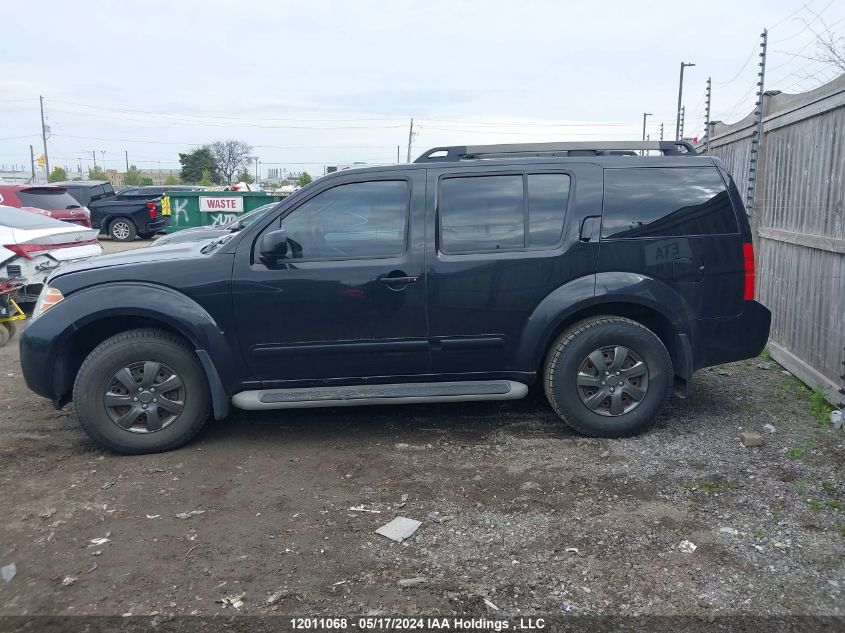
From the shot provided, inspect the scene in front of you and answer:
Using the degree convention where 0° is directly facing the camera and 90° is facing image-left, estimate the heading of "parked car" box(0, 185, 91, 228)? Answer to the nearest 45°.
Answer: approximately 135°

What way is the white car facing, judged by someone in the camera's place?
facing away from the viewer and to the left of the viewer

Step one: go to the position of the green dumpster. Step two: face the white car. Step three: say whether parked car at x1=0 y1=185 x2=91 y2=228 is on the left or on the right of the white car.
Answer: right

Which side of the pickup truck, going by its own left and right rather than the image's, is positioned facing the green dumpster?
back

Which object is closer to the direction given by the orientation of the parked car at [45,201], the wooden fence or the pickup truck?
the pickup truck

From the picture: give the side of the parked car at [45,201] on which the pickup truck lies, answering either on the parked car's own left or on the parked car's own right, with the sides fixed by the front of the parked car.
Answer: on the parked car's own right

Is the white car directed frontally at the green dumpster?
no

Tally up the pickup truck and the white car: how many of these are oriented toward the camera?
0

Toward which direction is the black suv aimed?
to the viewer's left

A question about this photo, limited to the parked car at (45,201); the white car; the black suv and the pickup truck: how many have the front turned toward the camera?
0

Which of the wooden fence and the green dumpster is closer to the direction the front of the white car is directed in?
the green dumpster

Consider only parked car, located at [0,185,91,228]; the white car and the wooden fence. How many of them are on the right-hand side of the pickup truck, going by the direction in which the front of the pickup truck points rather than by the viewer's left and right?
0

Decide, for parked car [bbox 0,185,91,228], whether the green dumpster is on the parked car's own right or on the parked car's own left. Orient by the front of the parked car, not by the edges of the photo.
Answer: on the parked car's own right

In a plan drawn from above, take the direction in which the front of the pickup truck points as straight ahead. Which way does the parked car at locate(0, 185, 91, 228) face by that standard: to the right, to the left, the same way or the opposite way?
the same way

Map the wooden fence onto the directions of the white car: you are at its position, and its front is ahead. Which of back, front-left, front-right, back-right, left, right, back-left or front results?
back
